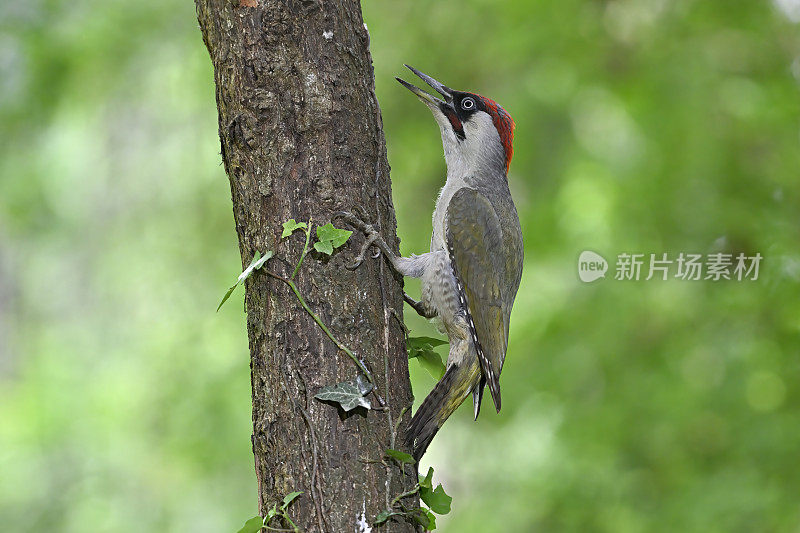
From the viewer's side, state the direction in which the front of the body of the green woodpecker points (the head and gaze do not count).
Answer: to the viewer's left

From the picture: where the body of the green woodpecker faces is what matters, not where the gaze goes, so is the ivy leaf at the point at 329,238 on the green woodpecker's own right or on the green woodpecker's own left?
on the green woodpecker's own left

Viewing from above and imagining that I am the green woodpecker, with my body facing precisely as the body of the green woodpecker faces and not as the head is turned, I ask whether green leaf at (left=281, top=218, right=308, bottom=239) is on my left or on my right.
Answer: on my left
